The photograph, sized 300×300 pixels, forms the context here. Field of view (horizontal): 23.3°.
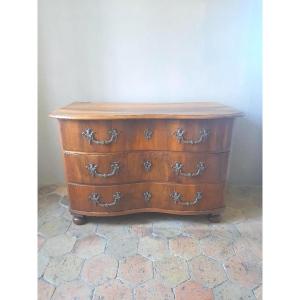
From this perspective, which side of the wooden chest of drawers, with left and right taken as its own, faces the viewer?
front
